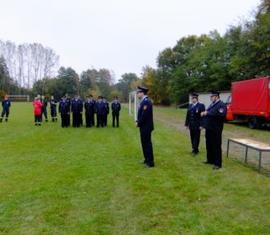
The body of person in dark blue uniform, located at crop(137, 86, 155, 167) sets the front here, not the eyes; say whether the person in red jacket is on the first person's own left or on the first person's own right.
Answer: on the first person's own right

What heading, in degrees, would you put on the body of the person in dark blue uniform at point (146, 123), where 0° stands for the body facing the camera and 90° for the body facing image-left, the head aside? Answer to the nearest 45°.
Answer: approximately 90°

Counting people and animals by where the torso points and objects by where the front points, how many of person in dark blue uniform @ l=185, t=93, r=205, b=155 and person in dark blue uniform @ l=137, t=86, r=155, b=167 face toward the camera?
1

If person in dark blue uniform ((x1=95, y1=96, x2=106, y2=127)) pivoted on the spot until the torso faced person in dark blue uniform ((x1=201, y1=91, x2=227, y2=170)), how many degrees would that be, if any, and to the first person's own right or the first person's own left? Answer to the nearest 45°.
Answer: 0° — they already face them

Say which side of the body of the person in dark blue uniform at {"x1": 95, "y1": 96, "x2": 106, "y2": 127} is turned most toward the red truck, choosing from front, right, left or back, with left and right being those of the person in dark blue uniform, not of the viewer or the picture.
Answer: left

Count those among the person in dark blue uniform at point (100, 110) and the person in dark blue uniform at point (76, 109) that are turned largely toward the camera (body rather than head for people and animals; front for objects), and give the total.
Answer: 2

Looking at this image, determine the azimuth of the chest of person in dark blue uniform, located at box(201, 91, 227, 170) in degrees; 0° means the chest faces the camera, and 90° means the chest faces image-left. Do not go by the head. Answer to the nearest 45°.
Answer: approximately 45°

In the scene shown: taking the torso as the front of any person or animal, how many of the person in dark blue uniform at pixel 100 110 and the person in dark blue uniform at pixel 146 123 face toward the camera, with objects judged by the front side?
1

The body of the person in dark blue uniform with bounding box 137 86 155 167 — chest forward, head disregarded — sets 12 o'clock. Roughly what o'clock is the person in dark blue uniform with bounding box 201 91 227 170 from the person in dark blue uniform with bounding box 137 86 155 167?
the person in dark blue uniform with bounding box 201 91 227 170 is roughly at 6 o'clock from the person in dark blue uniform with bounding box 137 86 155 167.

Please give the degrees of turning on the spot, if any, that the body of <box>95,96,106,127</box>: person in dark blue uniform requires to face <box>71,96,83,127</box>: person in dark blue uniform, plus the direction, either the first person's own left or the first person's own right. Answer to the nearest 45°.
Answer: approximately 90° to the first person's own right

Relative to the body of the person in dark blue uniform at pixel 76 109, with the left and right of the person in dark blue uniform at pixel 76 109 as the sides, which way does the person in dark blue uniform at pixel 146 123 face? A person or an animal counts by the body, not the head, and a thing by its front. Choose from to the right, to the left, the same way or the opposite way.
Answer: to the right

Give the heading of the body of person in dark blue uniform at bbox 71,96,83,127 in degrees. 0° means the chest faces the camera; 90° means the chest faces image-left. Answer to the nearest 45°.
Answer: approximately 0°

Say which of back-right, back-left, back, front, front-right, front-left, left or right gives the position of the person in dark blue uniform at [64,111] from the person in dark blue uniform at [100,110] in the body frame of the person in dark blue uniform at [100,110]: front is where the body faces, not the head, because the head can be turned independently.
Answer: right
